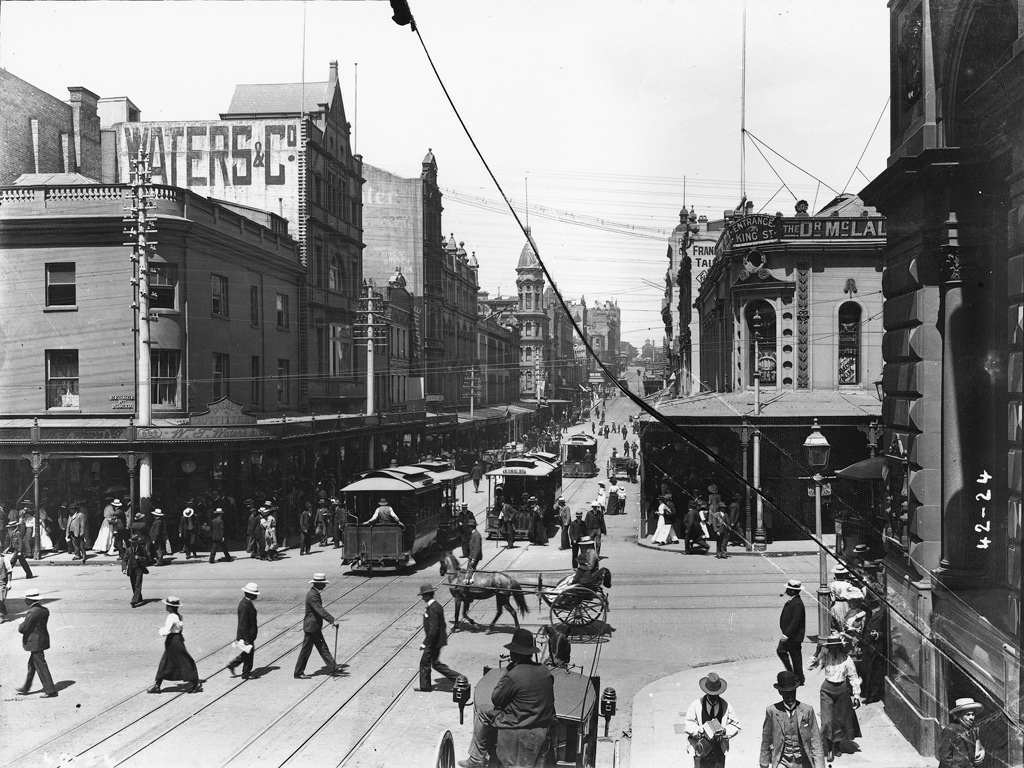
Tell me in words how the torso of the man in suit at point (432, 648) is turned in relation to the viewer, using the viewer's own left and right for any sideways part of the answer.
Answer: facing to the left of the viewer

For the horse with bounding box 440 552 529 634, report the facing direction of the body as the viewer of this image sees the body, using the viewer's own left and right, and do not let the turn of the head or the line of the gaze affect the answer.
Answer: facing to the left of the viewer

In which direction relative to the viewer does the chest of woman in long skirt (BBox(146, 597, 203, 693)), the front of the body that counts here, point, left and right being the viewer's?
facing to the left of the viewer

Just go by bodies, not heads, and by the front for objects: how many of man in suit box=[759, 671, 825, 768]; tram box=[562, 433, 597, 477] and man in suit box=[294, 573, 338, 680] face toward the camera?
2

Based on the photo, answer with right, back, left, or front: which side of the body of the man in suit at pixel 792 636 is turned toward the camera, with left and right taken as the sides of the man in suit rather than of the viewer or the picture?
left

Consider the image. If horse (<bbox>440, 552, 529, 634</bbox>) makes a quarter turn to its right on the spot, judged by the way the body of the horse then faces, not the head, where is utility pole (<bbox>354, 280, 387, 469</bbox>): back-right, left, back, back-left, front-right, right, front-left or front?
front

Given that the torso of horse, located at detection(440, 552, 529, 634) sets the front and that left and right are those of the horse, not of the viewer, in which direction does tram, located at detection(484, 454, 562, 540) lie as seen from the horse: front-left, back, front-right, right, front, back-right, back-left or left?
right

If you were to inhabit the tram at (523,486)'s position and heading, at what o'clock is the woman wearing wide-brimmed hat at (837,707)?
The woman wearing wide-brimmed hat is roughly at 10 o'clock from the tram.

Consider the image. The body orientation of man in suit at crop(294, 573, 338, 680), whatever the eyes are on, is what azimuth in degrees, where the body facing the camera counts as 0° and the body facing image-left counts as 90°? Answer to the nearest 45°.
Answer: approximately 270°

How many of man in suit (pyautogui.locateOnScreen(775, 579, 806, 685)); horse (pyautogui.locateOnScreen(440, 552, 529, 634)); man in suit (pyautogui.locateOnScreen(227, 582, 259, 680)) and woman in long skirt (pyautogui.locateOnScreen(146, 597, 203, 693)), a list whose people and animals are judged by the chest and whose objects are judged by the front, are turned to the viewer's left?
3

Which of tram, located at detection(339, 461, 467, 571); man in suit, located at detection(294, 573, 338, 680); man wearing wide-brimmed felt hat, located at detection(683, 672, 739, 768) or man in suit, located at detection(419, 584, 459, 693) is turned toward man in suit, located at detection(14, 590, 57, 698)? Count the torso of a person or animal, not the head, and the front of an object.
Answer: man in suit, located at detection(419, 584, 459, 693)

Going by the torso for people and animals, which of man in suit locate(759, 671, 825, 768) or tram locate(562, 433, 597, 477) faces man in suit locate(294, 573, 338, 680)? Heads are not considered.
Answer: the tram

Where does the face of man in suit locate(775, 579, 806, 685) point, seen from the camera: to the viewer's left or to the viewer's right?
to the viewer's left

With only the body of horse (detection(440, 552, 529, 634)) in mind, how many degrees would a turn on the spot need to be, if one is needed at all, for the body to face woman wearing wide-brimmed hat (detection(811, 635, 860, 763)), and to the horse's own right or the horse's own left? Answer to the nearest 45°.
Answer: approximately 135° to the horse's own left
